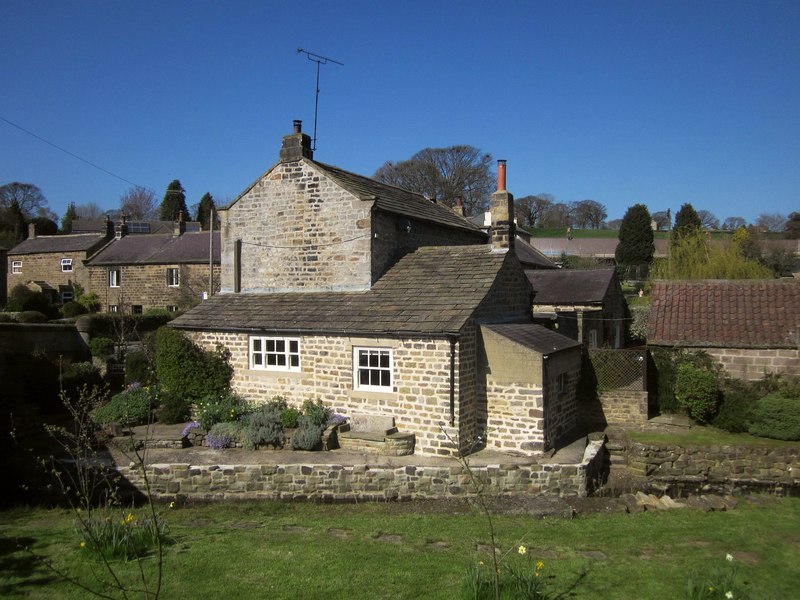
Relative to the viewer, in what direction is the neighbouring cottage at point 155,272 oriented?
toward the camera

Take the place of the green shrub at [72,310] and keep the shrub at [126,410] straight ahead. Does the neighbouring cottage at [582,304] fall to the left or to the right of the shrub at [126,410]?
left

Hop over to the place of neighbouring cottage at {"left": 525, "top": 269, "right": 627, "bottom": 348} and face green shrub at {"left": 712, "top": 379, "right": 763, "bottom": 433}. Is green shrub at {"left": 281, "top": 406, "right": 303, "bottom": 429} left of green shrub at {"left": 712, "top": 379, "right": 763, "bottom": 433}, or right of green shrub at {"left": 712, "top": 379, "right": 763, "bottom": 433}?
right

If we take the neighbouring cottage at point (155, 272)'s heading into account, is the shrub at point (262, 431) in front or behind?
in front

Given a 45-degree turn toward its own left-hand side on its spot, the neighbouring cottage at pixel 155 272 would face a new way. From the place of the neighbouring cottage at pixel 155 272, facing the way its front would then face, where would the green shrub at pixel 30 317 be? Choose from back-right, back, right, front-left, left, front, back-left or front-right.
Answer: right

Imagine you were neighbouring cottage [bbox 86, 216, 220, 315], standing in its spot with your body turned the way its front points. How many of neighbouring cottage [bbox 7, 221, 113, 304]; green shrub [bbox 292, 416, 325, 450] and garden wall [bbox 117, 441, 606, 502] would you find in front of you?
2

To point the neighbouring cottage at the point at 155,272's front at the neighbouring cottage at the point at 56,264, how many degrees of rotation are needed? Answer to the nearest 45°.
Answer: approximately 135° to its right

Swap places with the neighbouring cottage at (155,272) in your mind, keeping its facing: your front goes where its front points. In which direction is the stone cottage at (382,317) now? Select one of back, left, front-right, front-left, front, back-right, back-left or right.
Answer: front

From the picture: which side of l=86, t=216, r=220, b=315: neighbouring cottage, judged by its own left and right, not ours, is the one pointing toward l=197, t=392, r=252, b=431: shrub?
front

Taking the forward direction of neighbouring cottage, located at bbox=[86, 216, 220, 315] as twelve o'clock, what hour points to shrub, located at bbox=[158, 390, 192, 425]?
The shrub is roughly at 12 o'clock from the neighbouring cottage.

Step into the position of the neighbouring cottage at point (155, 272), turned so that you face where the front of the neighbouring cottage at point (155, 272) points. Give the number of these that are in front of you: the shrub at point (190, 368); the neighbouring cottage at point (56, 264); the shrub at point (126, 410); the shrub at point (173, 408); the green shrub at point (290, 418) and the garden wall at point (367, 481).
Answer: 5

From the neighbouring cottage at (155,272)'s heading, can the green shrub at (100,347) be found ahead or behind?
ahead

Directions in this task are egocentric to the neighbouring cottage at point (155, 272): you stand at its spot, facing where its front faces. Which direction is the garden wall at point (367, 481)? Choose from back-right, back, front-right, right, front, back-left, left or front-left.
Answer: front

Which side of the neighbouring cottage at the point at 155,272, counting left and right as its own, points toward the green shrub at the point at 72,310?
right

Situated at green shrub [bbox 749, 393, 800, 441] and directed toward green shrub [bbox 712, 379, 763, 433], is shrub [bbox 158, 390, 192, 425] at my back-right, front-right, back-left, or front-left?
front-left

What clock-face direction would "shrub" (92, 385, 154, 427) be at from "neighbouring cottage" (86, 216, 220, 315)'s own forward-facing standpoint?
The shrub is roughly at 12 o'clock from the neighbouring cottage.
